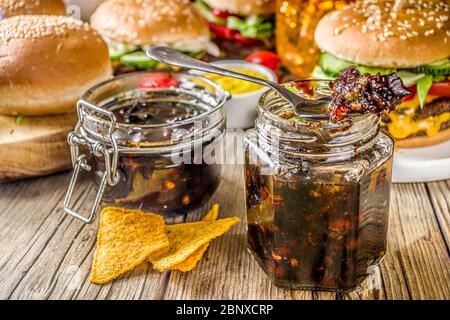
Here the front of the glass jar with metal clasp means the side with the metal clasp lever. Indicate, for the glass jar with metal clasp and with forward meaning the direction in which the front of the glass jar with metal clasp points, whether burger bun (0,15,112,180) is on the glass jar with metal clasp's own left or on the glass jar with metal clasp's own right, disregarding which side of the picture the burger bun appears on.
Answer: on the glass jar with metal clasp's own right

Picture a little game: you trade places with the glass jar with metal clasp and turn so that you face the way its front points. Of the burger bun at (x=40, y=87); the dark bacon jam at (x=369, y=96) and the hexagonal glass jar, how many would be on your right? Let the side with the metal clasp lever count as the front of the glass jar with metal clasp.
1

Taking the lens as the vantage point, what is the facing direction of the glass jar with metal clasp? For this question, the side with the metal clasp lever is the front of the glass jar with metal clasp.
facing the viewer and to the left of the viewer

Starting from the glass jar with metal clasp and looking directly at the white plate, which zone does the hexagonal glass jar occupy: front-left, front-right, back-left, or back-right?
front-right

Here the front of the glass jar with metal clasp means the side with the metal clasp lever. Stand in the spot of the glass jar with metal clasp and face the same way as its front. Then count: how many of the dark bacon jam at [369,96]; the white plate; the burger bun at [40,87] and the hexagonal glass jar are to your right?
1

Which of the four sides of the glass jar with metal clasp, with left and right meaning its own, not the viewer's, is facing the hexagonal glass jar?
left

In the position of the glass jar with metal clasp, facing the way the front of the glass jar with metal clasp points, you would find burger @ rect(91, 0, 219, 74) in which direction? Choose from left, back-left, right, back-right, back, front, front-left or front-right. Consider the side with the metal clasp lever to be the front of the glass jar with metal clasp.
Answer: back-right

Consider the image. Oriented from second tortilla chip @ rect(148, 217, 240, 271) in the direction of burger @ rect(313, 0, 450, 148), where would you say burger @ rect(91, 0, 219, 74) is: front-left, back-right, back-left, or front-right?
front-left

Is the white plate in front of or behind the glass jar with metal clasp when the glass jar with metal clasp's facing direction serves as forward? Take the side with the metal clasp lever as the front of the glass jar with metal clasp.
behind
